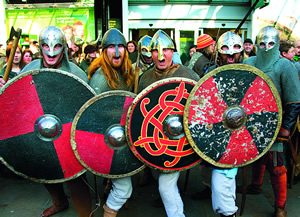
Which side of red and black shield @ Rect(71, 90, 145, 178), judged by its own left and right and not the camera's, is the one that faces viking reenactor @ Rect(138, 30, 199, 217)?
left

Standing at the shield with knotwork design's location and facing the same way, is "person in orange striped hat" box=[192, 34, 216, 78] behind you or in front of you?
behind

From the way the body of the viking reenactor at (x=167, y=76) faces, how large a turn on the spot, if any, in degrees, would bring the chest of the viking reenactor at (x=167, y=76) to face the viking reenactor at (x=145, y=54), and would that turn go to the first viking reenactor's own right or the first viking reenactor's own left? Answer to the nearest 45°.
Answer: approximately 180°

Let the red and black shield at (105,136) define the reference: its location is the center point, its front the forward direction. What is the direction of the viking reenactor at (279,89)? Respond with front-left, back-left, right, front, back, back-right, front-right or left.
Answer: left

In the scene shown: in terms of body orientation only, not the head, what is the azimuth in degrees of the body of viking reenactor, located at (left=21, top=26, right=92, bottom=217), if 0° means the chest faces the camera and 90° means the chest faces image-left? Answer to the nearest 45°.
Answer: approximately 0°

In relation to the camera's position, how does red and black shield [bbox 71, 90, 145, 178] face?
facing the viewer

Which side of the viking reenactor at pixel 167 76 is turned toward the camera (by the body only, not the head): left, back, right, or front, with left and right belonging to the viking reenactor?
front

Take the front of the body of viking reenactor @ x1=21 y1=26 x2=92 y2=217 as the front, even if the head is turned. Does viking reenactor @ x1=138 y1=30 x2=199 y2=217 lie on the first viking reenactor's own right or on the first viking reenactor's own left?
on the first viking reenactor's own left
